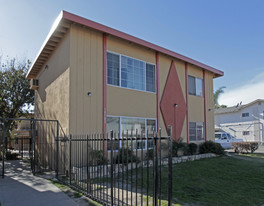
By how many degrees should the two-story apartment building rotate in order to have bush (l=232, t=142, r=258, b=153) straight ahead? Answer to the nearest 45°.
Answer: approximately 90° to its left

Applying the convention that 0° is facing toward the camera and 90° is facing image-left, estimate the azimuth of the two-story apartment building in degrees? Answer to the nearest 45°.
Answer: approximately 315°

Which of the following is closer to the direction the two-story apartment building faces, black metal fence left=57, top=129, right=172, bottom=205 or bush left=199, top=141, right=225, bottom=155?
the black metal fence
